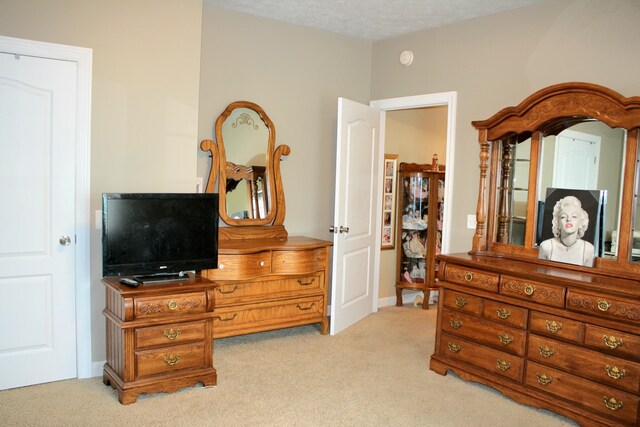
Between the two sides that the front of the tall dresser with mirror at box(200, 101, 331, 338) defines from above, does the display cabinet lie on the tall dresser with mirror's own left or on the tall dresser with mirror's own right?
on the tall dresser with mirror's own left

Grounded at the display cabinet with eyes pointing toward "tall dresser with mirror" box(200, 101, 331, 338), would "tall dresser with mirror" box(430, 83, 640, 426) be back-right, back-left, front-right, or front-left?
front-left

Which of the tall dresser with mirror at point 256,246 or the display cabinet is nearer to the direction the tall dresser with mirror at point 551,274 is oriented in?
the tall dresser with mirror

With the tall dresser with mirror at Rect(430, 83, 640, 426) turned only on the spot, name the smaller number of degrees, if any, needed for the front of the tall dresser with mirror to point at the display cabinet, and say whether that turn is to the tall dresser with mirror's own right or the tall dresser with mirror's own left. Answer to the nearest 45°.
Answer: approximately 90° to the tall dresser with mirror's own right

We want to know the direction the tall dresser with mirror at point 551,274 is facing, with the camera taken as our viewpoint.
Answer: facing the viewer and to the left of the viewer

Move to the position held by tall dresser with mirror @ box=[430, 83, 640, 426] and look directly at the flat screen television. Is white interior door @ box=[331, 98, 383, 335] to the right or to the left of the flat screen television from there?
right

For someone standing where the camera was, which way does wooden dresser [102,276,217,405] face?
facing the viewer and to the right of the viewer

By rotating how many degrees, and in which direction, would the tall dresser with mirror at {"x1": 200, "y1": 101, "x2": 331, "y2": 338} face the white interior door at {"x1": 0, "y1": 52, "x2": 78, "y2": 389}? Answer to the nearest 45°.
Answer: approximately 90° to its right

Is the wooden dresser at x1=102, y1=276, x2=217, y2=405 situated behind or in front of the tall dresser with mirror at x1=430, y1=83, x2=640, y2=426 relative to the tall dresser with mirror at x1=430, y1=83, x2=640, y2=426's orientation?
in front

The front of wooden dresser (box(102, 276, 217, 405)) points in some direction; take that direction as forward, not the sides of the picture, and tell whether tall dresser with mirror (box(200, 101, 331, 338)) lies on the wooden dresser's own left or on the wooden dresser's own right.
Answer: on the wooden dresser's own left

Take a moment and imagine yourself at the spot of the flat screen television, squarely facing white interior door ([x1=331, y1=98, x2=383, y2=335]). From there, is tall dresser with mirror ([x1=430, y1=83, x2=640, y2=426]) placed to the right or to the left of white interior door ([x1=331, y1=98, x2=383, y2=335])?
right

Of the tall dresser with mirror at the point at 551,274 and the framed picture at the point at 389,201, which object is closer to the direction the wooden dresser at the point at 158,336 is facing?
the tall dresser with mirror

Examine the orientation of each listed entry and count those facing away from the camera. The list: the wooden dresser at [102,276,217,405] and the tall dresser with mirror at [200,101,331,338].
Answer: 0

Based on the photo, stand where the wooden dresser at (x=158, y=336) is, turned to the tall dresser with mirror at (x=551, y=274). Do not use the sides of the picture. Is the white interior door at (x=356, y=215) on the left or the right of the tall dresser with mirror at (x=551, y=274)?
left

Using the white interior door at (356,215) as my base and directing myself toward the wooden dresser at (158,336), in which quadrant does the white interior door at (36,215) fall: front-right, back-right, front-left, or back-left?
front-right

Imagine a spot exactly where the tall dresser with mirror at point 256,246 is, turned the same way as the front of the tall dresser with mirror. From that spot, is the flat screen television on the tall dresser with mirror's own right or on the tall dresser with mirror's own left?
on the tall dresser with mirror's own right

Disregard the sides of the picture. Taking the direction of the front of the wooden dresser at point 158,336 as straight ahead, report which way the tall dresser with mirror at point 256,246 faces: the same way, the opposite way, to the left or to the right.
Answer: the same way
